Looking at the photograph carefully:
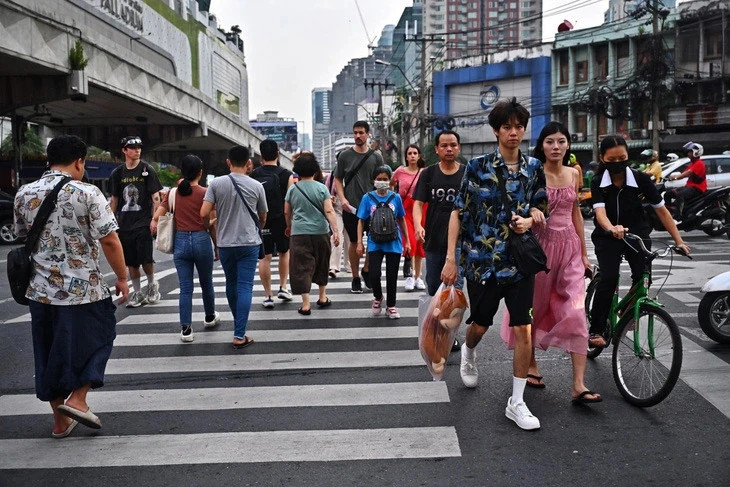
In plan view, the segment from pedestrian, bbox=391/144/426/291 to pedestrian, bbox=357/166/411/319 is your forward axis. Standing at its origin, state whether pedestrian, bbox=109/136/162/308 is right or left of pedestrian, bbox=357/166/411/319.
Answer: right

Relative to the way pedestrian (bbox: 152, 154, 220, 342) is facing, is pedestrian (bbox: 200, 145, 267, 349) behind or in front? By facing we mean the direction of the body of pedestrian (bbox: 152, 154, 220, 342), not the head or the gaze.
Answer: behind

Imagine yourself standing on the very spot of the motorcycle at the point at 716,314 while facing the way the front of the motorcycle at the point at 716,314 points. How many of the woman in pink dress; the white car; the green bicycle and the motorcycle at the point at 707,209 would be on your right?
2

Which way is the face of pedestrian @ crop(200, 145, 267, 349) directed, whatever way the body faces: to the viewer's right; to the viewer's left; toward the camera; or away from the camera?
away from the camera

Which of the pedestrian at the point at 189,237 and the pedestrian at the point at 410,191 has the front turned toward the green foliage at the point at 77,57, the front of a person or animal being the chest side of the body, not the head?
the pedestrian at the point at 189,237
